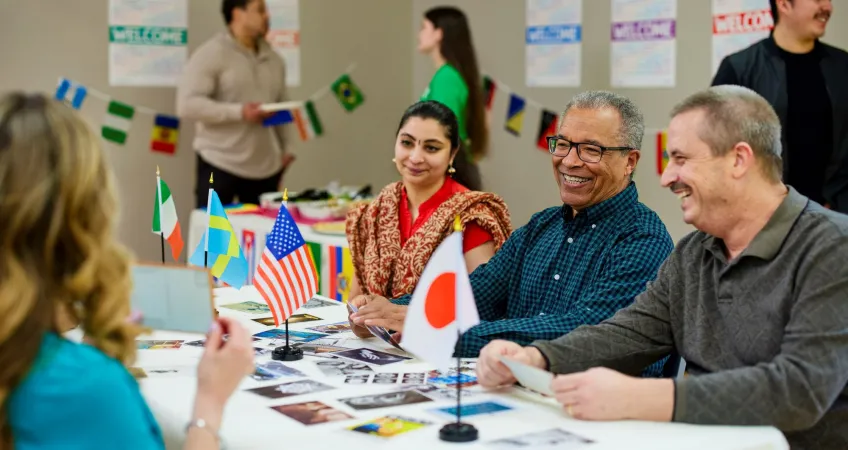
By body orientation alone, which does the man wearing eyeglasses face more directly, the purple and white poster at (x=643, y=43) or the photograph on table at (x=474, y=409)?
the photograph on table

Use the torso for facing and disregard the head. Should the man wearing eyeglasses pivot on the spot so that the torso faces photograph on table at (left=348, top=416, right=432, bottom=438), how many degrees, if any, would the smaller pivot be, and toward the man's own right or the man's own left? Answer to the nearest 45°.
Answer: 0° — they already face it

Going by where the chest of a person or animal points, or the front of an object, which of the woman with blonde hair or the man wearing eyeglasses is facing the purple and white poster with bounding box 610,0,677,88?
the woman with blonde hair

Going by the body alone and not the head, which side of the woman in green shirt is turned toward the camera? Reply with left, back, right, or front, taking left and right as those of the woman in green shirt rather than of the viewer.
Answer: left

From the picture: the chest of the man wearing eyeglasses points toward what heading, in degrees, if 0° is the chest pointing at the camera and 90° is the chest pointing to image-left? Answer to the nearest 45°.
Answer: approximately 45°

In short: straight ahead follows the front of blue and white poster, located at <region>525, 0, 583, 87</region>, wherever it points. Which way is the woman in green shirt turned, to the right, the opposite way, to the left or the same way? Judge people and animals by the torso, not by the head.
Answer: to the right

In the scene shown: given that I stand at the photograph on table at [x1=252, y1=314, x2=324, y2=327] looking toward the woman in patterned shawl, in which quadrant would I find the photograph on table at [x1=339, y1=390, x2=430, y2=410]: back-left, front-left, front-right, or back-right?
back-right

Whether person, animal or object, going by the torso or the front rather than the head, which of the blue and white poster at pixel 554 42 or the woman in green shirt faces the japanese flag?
the blue and white poster

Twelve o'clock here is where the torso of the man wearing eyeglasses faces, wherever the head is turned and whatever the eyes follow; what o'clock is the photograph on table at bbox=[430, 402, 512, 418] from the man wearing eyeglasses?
The photograph on table is roughly at 11 o'clock from the man wearing eyeglasses.

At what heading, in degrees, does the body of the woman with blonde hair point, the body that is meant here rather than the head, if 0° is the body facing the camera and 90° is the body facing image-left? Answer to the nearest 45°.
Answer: approximately 225°

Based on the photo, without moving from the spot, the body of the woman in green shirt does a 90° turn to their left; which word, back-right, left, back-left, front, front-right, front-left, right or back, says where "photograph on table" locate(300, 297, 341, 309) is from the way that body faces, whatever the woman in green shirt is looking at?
front

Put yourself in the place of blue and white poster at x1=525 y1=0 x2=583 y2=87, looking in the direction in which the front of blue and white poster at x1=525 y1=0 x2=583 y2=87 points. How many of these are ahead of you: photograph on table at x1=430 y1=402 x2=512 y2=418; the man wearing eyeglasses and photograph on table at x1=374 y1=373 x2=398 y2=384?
3

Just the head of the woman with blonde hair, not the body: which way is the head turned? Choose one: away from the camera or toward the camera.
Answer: away from the camera

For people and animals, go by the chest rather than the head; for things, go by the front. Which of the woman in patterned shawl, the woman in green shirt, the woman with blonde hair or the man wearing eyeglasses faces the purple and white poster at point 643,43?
the woman with blonde hair
